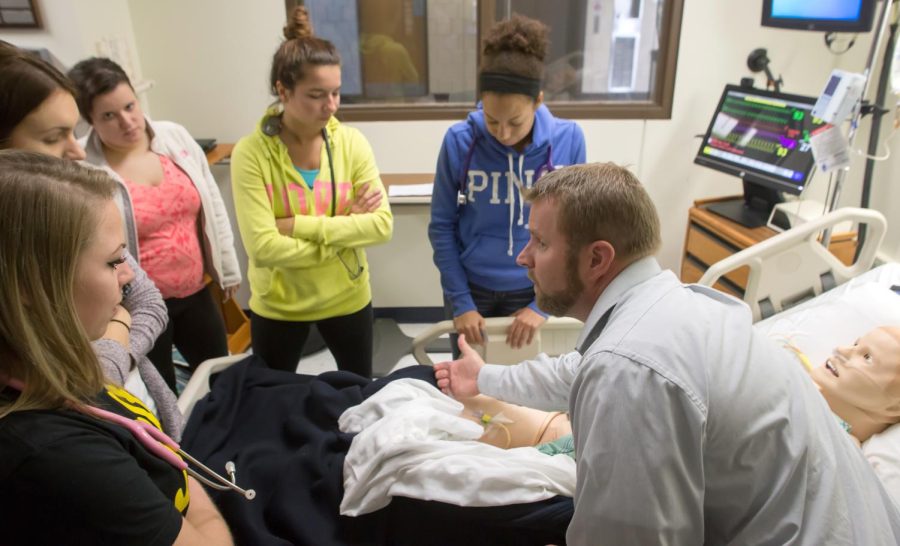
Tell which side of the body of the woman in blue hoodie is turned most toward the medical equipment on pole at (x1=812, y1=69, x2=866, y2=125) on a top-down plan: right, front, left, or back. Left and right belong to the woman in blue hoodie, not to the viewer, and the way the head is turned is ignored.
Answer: left

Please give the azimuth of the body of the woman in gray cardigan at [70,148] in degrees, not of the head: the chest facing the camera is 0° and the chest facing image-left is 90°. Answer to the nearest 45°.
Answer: approximately 270°

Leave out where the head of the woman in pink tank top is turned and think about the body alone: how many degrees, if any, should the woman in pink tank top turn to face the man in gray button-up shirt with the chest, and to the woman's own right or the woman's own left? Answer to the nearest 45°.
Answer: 0° — they already face them

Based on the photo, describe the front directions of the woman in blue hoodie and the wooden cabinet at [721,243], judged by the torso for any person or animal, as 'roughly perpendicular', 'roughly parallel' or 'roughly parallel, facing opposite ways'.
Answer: roughly perpendicular

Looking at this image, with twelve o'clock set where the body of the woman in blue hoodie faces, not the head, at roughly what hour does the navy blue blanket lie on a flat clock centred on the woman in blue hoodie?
The navy blue blanket is roughly at 1 o'clock from the woman in blue hoodie.

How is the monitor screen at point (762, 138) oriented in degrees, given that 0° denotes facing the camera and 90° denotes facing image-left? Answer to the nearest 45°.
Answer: approximately 45°

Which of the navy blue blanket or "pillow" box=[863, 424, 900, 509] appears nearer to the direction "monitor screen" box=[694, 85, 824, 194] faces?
the navy blue blanket

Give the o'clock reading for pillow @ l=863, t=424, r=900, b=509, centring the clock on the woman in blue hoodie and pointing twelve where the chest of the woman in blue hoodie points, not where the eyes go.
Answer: The pillow is roughly at 10 o'clock from the woman in blue hoodie.

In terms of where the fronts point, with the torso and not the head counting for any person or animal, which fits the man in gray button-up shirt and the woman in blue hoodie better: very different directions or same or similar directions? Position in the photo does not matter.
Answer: very different directions

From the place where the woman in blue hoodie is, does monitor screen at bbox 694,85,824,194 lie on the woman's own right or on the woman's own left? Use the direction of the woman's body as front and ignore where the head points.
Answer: on the woman's own left
